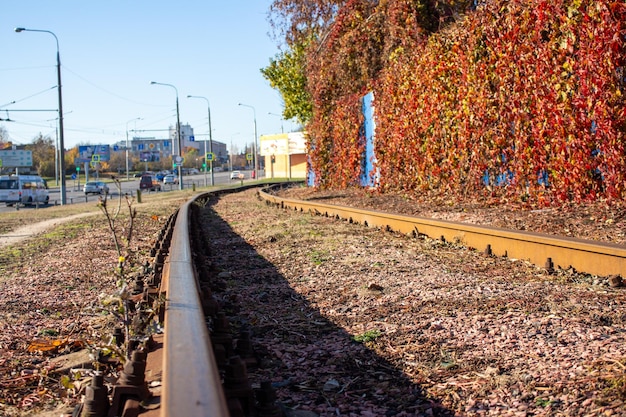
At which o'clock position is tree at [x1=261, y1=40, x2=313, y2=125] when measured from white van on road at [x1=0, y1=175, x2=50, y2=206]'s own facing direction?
The tree is roughly at 3 o'clock from the white van on road.

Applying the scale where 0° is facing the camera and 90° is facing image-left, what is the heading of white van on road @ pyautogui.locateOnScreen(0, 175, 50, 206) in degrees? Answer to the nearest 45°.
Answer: approximately 225°

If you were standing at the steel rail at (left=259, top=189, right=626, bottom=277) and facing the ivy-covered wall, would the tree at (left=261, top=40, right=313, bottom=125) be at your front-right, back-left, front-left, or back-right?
front-left

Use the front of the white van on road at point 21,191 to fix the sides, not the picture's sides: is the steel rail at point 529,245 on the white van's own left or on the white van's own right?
on the white van's own right

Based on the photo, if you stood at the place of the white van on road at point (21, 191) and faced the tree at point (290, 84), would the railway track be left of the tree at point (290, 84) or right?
right

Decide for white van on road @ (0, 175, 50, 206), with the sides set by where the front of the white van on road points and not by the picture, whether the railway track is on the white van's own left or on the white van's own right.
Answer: on the white van's own right
